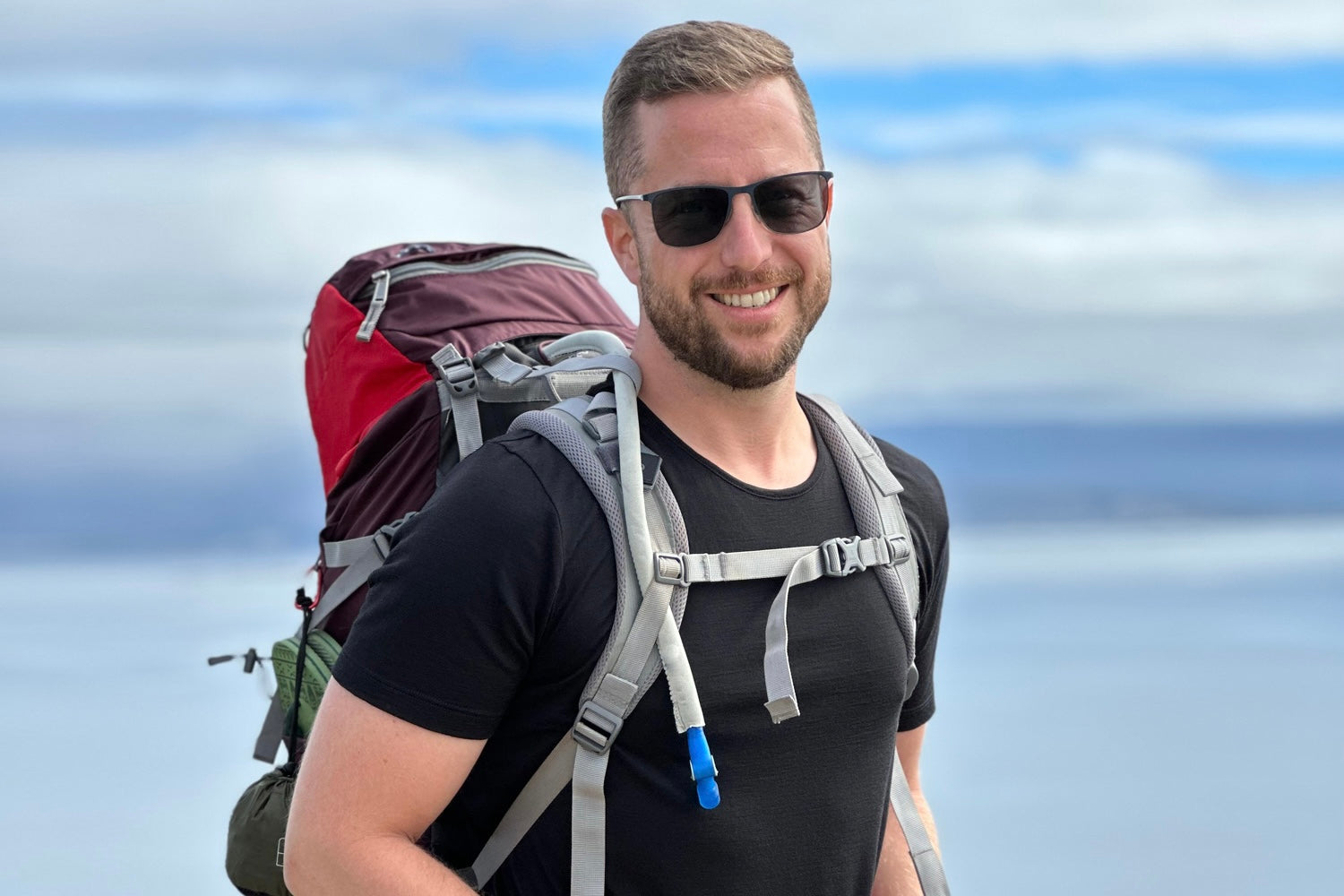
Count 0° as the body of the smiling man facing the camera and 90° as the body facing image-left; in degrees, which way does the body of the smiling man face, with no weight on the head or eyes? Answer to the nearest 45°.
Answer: approximately 315°
